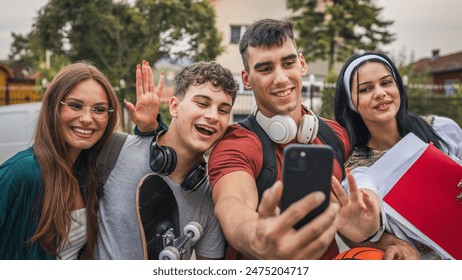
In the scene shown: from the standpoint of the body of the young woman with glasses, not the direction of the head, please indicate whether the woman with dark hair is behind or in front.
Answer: in front

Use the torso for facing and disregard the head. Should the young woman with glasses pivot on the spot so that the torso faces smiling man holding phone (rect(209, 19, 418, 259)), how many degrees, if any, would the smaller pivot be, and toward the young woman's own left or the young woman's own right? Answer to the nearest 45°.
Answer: approximately 45° to the young woman's own left

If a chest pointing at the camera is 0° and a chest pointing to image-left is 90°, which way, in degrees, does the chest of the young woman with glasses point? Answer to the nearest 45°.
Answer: approximately 315°

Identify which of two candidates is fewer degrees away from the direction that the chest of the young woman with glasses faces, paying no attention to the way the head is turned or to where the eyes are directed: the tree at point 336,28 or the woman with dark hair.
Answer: the woman with dark hair

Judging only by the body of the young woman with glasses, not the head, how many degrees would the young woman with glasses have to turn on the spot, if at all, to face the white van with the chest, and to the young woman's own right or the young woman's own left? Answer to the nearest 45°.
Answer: approximately 135° to the young woman's own left

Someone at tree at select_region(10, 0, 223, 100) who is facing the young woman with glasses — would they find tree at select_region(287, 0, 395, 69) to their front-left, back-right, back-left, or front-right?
back-left

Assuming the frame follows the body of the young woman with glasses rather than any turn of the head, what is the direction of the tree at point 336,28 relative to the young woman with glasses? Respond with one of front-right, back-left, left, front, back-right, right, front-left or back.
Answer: left

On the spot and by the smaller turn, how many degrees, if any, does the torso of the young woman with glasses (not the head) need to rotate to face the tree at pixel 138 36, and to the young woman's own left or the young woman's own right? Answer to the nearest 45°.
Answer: approximately 135° to the young woman's own left
